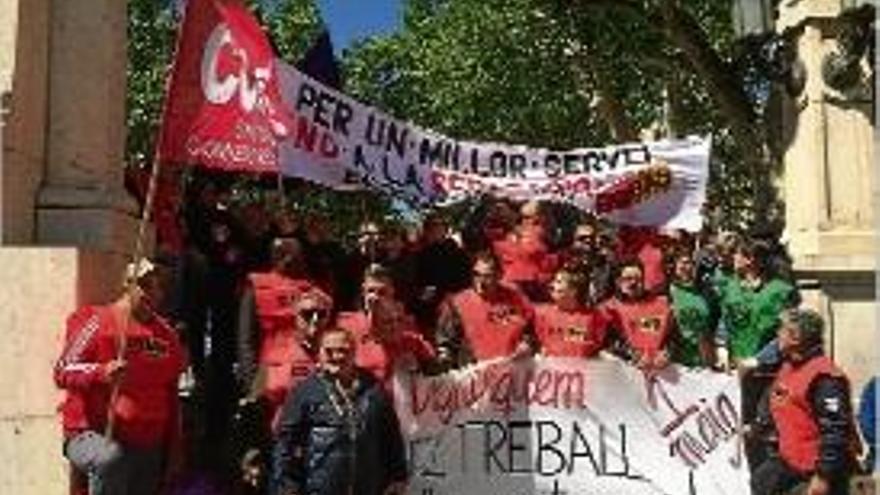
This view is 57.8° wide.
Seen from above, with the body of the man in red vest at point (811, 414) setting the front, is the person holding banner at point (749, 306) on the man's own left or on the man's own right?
on the man's own right

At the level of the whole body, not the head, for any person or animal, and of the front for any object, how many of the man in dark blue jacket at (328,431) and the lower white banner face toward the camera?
2

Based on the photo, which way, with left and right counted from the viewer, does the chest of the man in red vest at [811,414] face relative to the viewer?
facing the viewer and to the left of the viewer

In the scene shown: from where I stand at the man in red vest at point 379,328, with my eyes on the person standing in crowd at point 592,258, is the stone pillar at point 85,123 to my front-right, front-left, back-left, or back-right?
back-left

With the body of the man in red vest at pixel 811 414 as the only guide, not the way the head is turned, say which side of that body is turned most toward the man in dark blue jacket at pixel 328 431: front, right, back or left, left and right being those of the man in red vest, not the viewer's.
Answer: front

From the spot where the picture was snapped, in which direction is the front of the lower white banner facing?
facing the viewer

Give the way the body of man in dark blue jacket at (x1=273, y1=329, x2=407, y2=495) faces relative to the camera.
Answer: toward the camera

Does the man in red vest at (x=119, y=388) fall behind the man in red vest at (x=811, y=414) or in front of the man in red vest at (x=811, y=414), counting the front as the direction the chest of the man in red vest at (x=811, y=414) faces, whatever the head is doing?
in front
